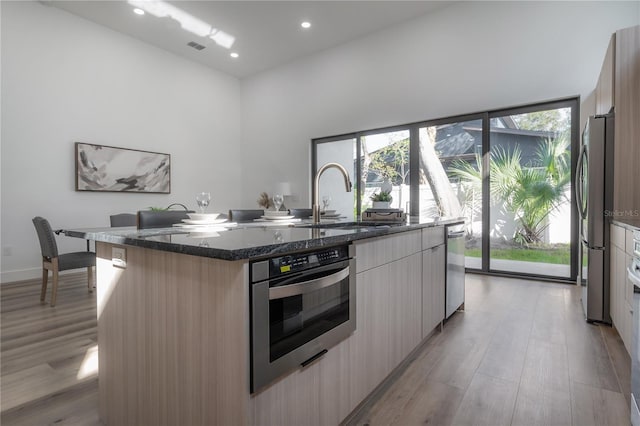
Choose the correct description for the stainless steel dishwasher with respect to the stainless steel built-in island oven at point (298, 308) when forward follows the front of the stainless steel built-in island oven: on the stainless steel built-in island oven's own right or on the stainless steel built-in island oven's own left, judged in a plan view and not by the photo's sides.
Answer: on the stainless steel built-in island oven's own left

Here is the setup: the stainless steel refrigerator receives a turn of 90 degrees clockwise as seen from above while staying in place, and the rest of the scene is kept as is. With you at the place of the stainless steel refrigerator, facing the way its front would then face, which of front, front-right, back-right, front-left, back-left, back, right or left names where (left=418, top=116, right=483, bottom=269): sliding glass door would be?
front-left

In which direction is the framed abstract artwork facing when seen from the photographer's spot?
facing the viewer and to the right of the viewer

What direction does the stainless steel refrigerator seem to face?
to the viewer's left

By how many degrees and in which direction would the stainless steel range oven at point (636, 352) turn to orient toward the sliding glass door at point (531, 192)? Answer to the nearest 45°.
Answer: approximately 90° to its right

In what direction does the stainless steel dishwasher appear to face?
to the viewer's right

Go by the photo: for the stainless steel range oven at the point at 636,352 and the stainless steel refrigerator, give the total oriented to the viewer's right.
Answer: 0

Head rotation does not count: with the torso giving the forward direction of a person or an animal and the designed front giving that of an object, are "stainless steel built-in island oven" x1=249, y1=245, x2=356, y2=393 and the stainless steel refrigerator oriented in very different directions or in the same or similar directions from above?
very different directions

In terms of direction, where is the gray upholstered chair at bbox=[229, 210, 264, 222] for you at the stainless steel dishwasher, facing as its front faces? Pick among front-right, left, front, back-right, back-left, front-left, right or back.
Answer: back

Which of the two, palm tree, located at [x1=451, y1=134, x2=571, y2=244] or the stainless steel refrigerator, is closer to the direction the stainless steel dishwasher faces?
the stainless steel refrigerator

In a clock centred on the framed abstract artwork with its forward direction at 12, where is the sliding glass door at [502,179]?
The sliding glass door is roughly at 12 o'clock from the framed abstract artwork.

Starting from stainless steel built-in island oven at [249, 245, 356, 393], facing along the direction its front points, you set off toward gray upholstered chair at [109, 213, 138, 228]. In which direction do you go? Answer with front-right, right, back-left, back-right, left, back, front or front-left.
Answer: back

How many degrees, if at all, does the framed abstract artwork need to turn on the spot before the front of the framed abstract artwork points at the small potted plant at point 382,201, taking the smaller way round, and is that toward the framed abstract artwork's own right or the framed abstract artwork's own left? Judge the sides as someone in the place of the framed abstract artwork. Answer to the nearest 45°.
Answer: approximately 45° to the framed abstract artwork's own right

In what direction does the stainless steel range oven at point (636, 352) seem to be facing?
to the viewer's left

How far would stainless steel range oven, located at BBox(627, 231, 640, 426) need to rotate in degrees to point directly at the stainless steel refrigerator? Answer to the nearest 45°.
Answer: approximately 90° to its right
